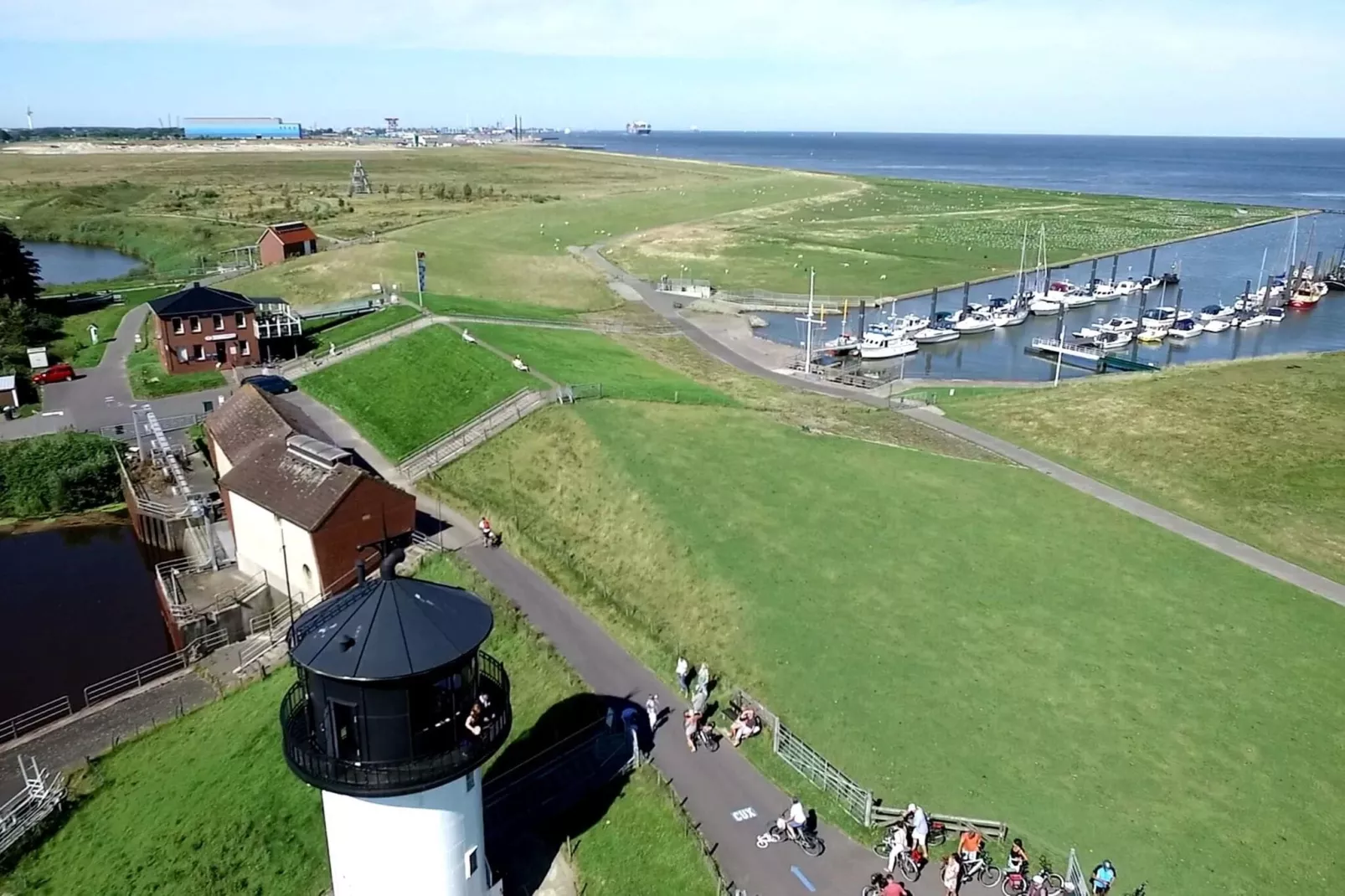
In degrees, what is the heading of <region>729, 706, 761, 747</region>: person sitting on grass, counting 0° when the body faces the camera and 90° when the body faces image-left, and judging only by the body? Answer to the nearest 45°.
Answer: approximately 45°

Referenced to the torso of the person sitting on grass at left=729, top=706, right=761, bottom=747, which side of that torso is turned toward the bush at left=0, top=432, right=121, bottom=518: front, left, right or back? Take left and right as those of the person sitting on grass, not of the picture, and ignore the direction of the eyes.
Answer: right

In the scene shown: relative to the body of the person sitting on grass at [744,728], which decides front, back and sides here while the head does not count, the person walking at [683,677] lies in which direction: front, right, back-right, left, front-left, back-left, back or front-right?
right

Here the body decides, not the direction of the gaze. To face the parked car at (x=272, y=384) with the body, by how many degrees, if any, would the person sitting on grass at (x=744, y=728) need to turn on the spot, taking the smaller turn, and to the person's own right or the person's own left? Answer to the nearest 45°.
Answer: approximately 90° to the person's own right

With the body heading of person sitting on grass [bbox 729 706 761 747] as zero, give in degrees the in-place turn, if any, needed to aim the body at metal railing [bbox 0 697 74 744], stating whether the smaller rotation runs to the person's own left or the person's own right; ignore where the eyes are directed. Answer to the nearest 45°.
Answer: approximately 45° to the person's own right

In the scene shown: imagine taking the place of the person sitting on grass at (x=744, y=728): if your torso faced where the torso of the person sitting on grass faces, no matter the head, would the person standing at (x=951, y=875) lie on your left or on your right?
on your left

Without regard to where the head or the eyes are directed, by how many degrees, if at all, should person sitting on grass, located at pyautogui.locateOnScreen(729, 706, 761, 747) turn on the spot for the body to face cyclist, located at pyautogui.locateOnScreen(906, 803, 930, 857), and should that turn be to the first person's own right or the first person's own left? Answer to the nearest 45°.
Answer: approximately 90° to the first person's own left

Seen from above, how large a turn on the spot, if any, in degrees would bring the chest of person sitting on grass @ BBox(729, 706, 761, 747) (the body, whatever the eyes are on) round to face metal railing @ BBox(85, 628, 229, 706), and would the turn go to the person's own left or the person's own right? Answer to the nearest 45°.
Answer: approximately 45° to the person's own right
